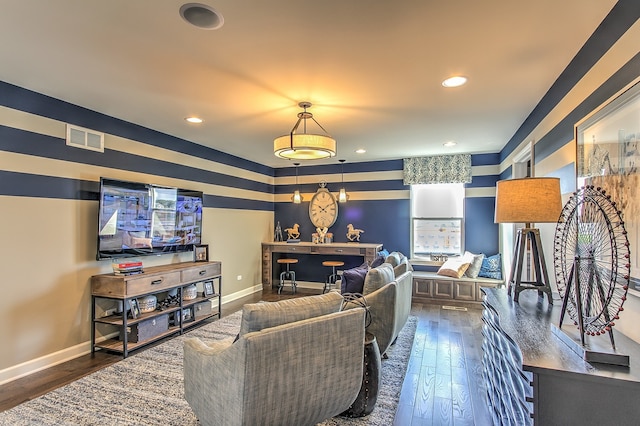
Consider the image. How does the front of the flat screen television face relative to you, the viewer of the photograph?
facing the viewer and to the right of the viewer

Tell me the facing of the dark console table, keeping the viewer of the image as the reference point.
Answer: facing to the left of the viewer

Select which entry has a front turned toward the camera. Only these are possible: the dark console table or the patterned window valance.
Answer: the patterned window valance

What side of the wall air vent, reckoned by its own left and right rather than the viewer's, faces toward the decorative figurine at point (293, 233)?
left

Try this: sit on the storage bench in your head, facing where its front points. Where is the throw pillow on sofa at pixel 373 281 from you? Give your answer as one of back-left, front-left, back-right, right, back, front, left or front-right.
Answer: front

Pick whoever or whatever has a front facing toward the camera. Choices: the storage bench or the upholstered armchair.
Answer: the storage bench

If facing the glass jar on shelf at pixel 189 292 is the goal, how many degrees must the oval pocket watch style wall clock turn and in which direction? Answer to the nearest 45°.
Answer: approximately 45° to its right

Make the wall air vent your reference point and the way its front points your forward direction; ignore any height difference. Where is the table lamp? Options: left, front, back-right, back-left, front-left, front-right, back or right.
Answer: front

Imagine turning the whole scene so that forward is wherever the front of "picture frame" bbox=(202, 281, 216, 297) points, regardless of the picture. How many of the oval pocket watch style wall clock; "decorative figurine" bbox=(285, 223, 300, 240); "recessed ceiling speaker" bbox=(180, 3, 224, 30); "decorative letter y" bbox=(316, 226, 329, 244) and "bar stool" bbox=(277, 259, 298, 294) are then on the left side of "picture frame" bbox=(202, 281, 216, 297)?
4

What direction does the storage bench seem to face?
toward the camera

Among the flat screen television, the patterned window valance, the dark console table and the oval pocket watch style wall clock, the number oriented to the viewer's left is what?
1

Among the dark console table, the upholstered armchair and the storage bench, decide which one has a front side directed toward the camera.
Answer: the storage bench

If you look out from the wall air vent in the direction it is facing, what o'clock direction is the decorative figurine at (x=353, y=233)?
The decorative figurine is roughly at 10 o'clock from the wall air vent.

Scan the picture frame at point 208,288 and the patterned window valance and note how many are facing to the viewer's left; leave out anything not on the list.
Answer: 0

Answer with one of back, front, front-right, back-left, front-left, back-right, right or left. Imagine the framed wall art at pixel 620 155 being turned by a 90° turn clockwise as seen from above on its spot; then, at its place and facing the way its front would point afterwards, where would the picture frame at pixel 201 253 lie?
front-left

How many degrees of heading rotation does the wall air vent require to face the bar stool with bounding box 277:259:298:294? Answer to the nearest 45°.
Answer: approximately 90° to its left

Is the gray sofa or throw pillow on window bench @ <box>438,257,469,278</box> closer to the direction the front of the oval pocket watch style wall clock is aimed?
the gray sofa

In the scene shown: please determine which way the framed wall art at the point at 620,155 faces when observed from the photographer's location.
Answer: facing the viewer and to the left of the viewer

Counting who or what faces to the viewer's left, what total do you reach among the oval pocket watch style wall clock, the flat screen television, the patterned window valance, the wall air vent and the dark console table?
1
